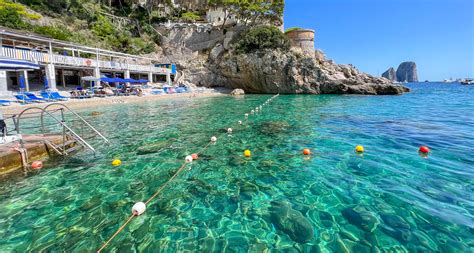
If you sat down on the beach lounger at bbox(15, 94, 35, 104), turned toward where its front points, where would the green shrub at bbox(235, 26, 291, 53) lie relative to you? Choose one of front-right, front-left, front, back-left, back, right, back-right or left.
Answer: front-left

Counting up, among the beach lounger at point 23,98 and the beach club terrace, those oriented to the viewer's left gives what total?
0

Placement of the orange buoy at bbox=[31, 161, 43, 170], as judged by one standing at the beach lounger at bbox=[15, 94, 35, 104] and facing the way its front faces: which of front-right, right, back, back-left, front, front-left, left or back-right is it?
front-right

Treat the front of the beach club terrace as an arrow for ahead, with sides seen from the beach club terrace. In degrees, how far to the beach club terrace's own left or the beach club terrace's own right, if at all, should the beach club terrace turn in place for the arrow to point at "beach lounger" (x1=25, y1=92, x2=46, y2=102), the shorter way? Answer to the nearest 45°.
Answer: approximately 45° to the beach club terrace's own right

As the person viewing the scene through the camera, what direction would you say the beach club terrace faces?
facing the viewer and to the right of the viewer

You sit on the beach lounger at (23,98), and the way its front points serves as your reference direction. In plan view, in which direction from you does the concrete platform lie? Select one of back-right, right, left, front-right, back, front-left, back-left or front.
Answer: front-right

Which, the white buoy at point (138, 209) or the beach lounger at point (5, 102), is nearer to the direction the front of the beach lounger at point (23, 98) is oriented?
the white buoy

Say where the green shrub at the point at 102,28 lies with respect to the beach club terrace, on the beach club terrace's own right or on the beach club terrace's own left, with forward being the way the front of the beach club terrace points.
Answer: on the beach club terrace's own left

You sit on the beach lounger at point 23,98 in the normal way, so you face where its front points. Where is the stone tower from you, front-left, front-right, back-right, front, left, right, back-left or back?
front-left

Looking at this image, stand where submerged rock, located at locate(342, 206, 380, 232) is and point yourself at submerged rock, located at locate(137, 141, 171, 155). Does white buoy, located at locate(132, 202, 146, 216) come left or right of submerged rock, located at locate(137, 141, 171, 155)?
left

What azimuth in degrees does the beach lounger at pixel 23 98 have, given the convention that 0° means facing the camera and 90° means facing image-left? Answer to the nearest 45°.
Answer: approximately 315°

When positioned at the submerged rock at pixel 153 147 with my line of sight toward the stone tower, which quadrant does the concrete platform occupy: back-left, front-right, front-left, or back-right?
back-left

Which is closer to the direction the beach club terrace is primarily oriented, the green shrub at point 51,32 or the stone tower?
the stone tower
